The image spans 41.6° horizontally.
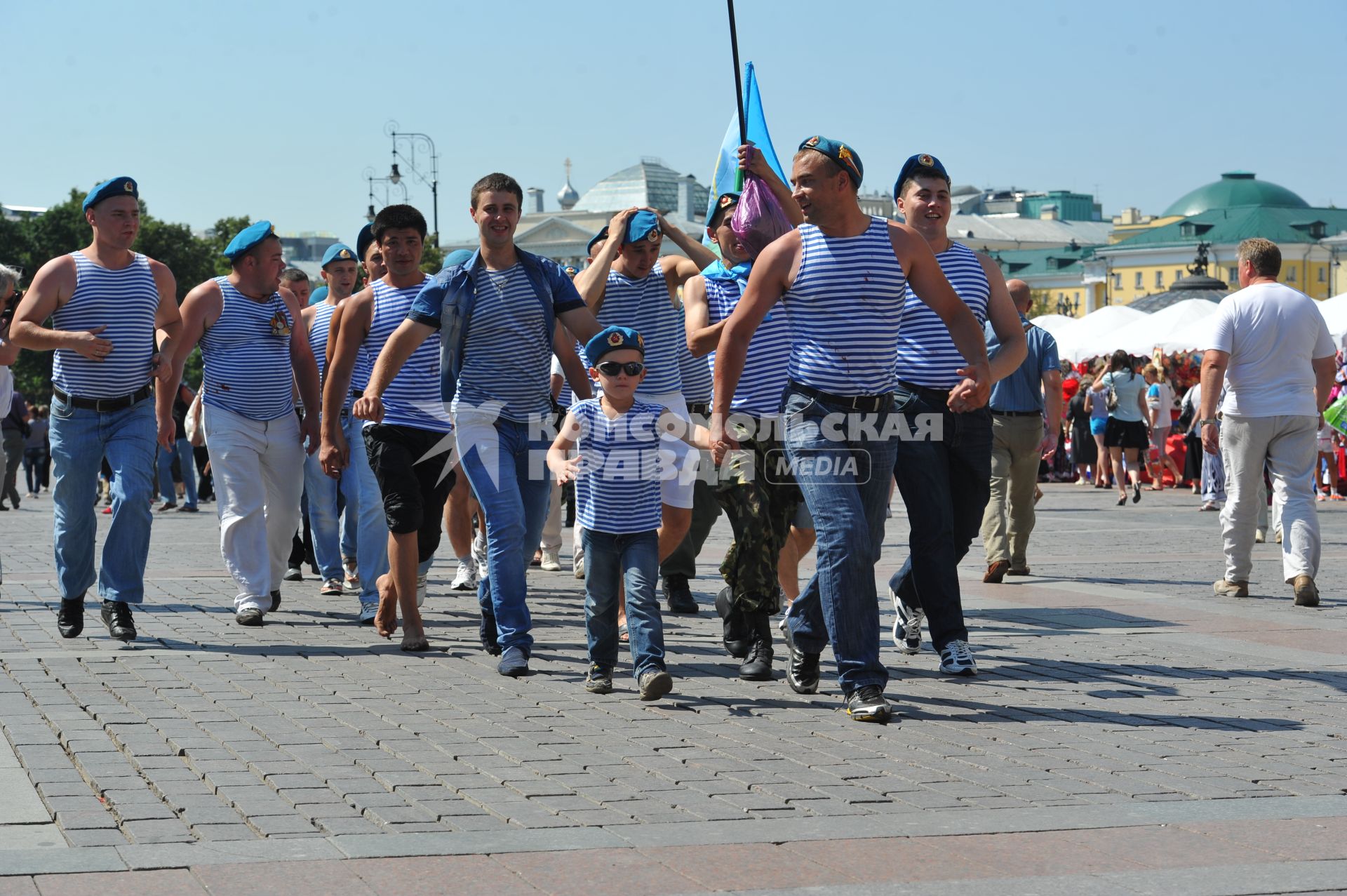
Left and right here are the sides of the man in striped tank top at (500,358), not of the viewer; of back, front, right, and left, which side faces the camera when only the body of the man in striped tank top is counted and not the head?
front

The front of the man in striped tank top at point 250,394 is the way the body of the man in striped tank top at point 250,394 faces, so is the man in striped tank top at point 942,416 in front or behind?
in front

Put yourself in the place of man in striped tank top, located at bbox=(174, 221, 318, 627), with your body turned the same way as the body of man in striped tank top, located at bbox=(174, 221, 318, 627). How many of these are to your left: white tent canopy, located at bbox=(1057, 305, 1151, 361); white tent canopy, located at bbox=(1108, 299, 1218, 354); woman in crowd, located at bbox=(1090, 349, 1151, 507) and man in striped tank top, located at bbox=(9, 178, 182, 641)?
3

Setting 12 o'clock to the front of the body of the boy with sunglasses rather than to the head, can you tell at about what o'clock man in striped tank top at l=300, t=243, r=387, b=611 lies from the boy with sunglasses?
The man in striped tank top is roughly at 5 o'clock from the boy with sunglasses.

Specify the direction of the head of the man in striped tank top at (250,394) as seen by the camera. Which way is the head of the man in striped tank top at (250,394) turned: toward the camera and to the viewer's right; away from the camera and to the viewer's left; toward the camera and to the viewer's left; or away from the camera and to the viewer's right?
toward the camera and to the viewer's right

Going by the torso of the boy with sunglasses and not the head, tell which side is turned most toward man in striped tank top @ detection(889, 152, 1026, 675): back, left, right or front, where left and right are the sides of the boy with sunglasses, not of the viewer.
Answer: left

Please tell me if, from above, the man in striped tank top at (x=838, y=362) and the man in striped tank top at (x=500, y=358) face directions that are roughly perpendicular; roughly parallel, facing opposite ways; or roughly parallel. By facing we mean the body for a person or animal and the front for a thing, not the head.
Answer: roughly parallel

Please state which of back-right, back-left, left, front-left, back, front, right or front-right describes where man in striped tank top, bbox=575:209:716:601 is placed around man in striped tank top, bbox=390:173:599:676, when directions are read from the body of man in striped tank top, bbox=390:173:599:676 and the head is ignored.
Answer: back-left

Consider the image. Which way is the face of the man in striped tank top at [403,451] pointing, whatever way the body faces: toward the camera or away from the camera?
toward the camera
